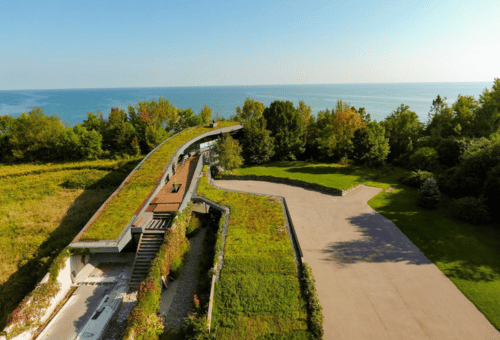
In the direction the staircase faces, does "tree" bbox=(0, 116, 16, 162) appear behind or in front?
behind

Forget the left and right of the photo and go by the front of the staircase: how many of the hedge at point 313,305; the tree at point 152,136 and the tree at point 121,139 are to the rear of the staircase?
2

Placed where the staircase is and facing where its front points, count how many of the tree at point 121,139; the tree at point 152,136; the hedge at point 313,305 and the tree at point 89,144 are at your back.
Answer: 3

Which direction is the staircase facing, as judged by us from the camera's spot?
facing the viewer

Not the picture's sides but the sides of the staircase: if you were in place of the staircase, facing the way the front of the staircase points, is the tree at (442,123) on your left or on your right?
on your left

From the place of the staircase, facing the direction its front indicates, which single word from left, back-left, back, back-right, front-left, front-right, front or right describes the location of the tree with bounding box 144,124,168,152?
back

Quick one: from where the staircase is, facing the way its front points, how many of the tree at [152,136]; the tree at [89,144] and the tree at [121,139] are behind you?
3

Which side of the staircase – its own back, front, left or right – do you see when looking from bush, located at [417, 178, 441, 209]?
left

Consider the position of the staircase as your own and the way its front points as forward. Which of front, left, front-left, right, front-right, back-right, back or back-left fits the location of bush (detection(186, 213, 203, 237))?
back-left

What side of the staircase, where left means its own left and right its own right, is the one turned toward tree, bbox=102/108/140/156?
back

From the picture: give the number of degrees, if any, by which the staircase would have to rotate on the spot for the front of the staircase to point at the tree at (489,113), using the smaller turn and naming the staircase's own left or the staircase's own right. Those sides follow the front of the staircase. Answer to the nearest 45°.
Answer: approximately 90° to the staircase's own left
